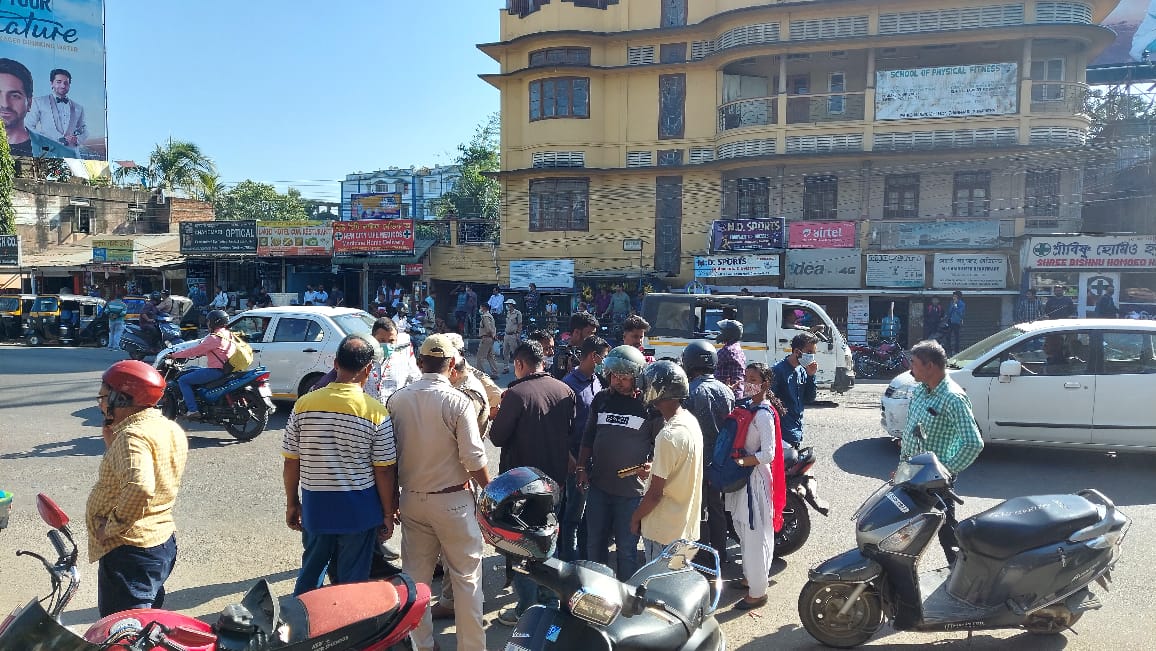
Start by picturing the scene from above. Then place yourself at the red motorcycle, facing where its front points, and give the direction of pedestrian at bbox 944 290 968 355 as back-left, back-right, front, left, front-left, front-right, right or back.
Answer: back-right

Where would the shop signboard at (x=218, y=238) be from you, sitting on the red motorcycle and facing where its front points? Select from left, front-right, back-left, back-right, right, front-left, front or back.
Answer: right

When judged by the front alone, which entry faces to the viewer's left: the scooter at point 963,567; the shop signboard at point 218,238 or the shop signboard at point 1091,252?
the scooter

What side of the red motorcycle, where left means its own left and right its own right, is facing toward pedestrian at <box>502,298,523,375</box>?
right

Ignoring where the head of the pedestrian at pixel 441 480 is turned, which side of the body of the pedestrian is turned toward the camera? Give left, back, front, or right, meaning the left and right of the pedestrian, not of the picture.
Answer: back

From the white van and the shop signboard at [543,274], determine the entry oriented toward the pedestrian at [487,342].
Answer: the shop signboard

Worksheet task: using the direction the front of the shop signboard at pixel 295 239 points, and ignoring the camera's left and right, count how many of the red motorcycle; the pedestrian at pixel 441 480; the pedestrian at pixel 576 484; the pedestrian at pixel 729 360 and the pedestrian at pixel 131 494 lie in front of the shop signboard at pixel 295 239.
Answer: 5

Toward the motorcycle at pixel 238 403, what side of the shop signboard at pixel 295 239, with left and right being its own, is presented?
front

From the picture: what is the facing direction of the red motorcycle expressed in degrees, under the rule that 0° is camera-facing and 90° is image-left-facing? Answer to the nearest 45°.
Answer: approximately 90°

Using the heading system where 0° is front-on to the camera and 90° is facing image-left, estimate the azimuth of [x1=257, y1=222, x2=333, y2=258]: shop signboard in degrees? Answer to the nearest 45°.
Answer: approximately 0°

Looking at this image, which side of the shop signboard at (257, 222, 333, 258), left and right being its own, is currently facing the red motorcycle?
front

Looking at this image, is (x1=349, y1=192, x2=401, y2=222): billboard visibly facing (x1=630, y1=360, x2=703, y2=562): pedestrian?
yes

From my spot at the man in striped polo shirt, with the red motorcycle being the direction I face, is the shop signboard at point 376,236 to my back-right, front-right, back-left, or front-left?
back-right

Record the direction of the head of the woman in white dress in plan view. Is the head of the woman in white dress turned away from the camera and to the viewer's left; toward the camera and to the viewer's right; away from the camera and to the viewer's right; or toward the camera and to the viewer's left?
toward the camera and to the viewer's left
